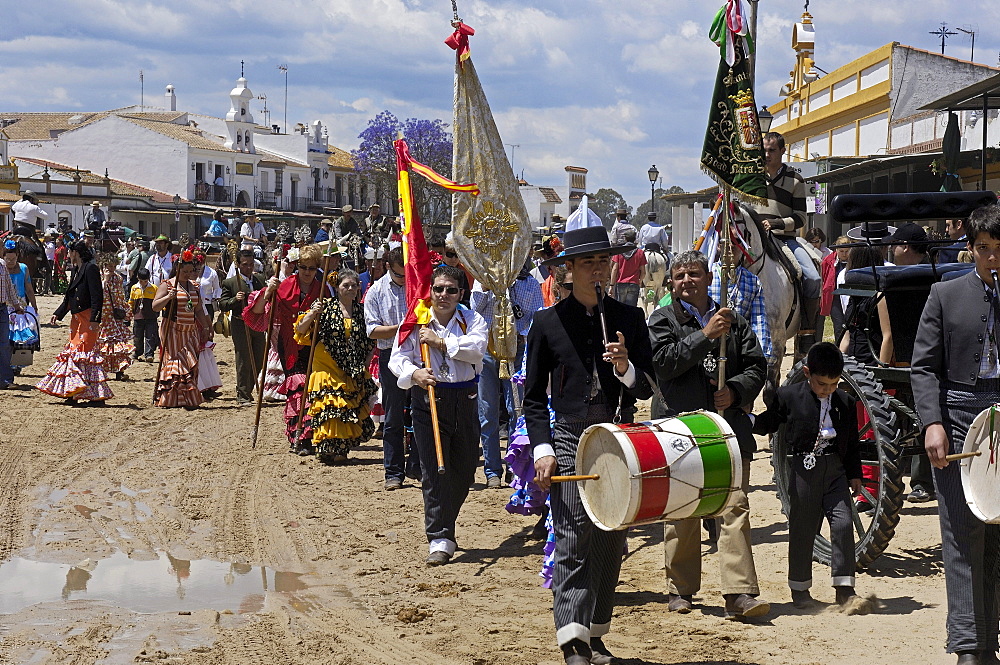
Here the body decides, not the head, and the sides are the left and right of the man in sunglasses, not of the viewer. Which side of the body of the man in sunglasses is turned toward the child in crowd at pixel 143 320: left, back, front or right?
back

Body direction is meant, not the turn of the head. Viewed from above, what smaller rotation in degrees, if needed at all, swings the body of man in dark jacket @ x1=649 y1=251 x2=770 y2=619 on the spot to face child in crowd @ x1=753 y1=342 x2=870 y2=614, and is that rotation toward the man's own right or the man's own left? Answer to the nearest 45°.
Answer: approximately 90° to the man's own left

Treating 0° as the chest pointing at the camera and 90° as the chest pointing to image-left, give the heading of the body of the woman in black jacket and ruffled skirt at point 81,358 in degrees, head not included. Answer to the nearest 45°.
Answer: approximately 45°

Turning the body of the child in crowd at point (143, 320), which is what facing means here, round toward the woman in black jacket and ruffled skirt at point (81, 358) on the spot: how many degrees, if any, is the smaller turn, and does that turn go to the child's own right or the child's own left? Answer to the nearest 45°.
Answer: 0° — they already face them

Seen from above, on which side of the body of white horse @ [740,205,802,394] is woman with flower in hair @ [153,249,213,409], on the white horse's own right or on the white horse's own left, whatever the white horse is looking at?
on the white horse's own right

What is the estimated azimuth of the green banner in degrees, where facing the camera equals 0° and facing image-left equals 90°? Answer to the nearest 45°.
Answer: approximately 0°

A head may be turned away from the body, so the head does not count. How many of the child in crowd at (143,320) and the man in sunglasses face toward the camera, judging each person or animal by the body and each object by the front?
2

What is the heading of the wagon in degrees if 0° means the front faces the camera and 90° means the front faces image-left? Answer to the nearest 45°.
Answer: approximately 315°

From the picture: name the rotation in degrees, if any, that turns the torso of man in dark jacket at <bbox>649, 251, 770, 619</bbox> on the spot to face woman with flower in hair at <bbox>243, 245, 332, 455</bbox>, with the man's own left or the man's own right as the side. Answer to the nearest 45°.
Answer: approximately 135° to the man's own right

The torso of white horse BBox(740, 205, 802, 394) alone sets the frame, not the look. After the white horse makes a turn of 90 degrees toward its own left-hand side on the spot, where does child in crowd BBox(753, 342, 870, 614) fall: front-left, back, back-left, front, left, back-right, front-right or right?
front-right
